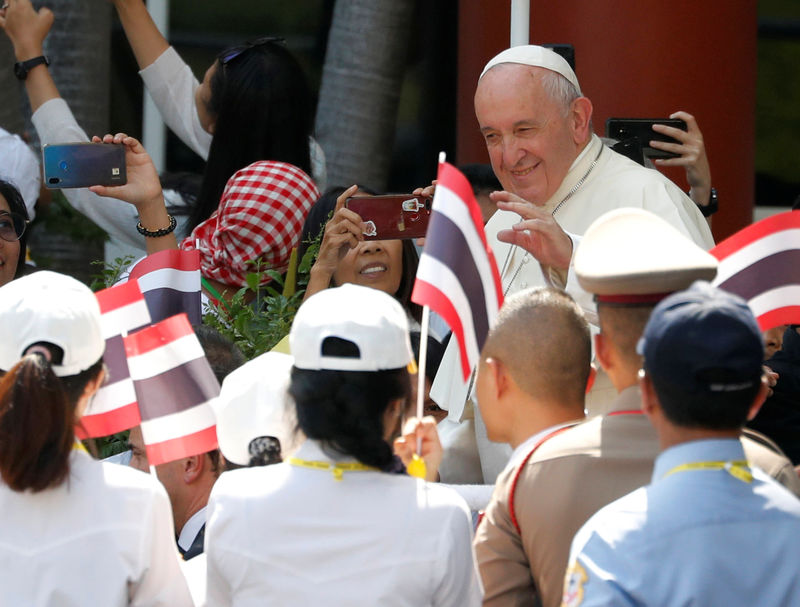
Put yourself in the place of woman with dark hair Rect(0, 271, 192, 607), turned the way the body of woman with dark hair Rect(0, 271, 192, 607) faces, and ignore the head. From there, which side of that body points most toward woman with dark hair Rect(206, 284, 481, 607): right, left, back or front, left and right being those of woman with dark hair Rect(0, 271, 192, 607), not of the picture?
right

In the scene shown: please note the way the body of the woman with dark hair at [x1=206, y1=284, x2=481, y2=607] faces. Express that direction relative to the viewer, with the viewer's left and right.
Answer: facing away from the viewer

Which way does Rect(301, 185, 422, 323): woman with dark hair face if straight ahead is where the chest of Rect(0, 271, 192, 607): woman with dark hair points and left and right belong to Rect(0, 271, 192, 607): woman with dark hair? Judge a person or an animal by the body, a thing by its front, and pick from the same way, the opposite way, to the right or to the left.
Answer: the opposite way

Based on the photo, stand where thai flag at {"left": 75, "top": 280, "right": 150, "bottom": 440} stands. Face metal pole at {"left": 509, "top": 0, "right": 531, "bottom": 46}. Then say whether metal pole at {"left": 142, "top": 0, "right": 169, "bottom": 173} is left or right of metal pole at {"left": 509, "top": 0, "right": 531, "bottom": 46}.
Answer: left

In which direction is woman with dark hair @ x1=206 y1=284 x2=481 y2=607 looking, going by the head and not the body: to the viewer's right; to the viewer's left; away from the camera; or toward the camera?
away from the camera

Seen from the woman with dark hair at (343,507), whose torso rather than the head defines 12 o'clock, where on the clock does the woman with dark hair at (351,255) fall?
the woman with dark hair at (351,255) is roughly at 12 o'clock from the woman with dark hair at (343,507).

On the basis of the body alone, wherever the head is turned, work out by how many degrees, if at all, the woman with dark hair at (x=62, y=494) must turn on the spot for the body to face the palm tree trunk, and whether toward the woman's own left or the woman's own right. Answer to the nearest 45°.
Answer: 0° — they already face it

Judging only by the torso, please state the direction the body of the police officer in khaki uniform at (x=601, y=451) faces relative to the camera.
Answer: away from the camera

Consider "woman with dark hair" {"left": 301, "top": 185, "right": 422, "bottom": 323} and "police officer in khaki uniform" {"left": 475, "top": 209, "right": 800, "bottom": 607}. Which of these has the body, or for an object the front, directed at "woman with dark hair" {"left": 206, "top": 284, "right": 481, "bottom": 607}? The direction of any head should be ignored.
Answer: "woman with dark hair" {"left": 301, "top": 185, "right": 422, "bottom": 323}

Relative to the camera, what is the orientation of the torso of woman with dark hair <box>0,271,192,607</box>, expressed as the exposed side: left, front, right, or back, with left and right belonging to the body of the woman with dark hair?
back

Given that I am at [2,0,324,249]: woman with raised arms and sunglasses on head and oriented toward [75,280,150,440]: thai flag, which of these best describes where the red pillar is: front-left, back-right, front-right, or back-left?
back-left

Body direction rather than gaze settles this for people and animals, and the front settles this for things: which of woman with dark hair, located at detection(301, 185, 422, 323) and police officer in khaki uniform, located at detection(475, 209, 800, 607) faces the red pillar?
the police officer in khaki uniform

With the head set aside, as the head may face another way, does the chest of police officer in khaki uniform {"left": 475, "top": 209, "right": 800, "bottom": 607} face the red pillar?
yes

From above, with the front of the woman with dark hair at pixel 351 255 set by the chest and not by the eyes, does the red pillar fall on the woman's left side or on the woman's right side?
on the woman's left side
